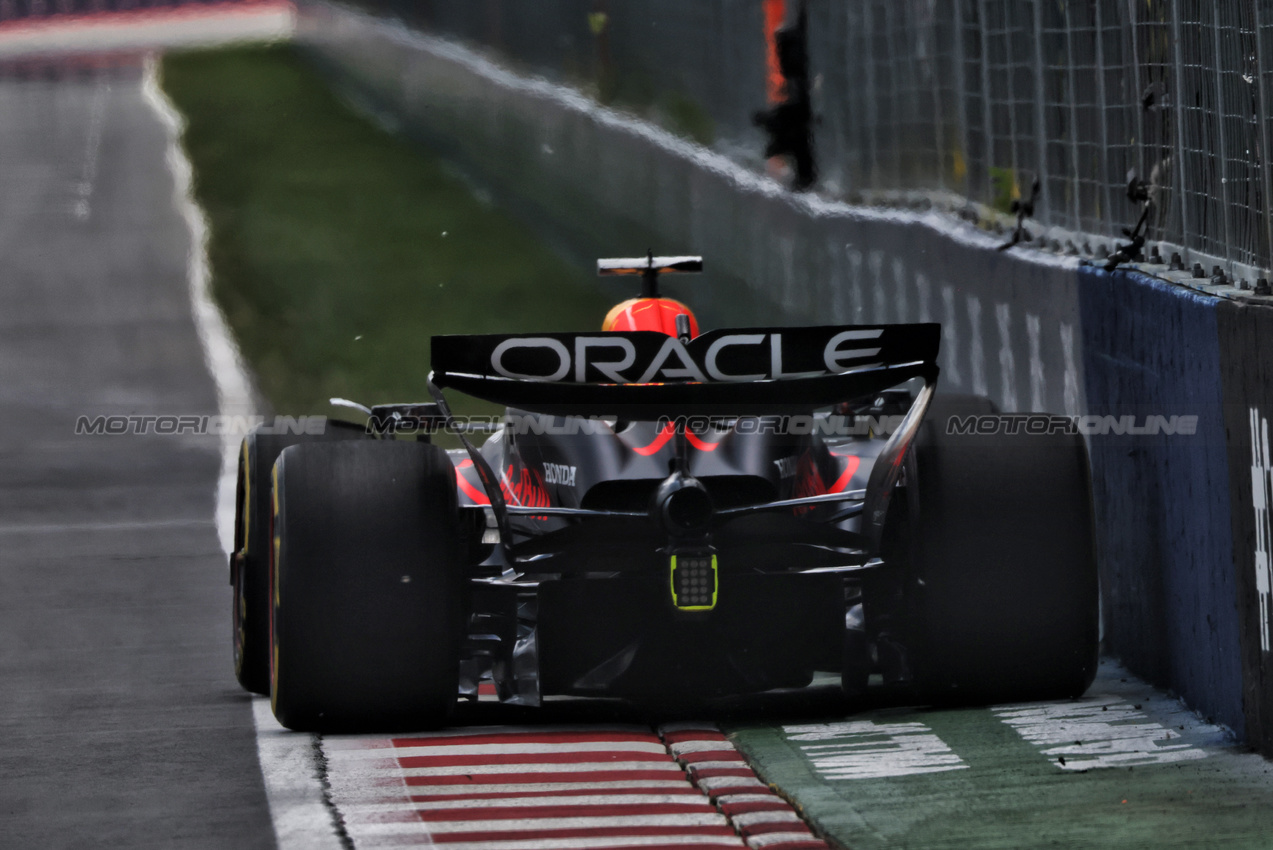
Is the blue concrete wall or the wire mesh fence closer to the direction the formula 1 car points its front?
the wire mesh fence

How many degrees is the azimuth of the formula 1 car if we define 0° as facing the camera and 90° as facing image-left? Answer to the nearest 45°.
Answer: approximately 180°

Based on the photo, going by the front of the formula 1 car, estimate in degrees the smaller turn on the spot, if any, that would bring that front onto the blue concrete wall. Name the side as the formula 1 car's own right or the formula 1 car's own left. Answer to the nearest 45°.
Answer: approximately 90° to the formula 1 car's own right
